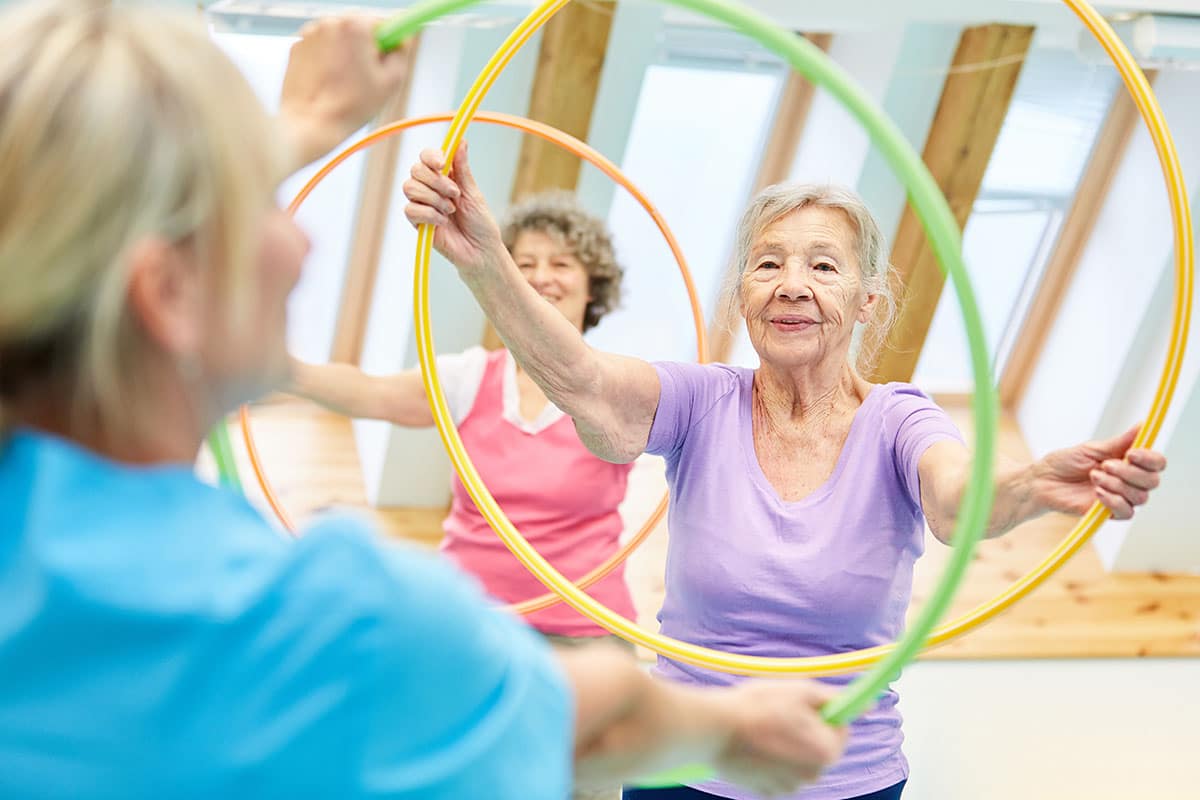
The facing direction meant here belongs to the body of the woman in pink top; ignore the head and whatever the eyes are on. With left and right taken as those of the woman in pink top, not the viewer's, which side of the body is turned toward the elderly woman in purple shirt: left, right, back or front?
front

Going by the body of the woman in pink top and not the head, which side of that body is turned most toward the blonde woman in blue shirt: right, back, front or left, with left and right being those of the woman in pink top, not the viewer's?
front

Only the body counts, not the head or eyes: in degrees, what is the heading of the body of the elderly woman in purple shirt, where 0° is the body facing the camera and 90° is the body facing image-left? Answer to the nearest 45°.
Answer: approximately 0°

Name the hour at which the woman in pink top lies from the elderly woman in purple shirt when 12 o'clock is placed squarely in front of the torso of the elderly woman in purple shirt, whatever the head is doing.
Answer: The woman in pink top is roughly at 5 o'clock from the elderly woman in purple shirt.

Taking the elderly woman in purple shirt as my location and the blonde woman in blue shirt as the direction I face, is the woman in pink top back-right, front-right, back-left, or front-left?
back-right

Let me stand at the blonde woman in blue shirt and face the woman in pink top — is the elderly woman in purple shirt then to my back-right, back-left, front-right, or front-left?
front-right

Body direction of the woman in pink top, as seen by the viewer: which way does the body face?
toward the camera

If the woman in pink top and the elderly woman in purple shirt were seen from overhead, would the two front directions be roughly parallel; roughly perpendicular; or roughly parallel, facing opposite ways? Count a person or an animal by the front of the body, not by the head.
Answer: roughly parallel

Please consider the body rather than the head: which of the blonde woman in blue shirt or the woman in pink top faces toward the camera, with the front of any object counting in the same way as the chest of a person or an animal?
the woman in pink top

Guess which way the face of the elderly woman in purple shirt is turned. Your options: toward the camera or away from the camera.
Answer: toward the camera

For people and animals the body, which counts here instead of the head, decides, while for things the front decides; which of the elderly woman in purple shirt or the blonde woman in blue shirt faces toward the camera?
the elderly woman in purple shirt

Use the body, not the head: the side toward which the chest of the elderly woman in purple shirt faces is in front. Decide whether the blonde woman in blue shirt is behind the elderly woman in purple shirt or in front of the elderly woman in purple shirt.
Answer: in front

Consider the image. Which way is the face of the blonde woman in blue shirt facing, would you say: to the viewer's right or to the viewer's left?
to the viewer's right
